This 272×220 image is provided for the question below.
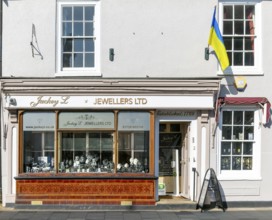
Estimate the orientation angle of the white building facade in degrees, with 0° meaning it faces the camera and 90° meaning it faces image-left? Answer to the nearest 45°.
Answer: approximately 0°
